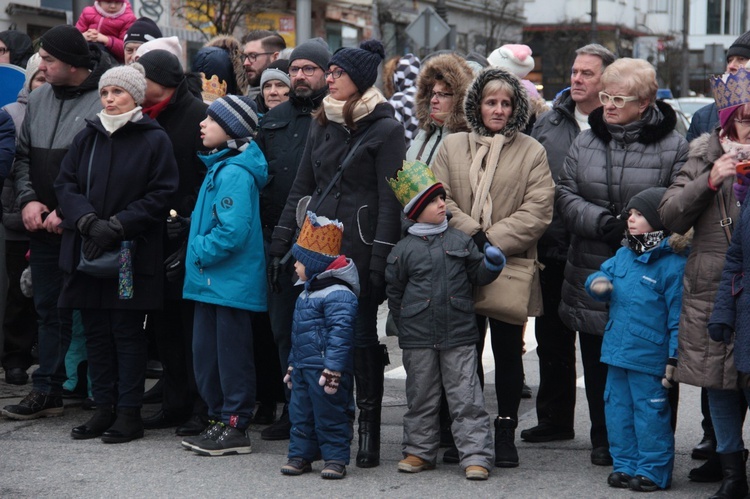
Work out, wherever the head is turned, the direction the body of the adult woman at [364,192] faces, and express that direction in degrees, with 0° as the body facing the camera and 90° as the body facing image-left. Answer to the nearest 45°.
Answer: approximately 45°

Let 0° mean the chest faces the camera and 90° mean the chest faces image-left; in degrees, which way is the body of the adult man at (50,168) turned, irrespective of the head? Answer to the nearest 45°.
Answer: approximately 45°

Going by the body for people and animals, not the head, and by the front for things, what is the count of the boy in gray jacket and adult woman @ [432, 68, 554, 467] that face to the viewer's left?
0

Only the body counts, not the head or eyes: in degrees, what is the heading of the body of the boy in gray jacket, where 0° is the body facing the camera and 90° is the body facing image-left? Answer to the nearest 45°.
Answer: approximately 0°

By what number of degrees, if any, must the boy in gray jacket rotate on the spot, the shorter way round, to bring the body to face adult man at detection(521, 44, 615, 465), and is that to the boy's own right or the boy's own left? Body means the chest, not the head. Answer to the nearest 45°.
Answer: approximately 135° to the boy's own left

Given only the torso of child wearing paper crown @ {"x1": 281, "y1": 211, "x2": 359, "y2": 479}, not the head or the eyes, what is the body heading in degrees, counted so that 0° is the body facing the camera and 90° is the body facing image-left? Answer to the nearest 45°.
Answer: approximately 45°

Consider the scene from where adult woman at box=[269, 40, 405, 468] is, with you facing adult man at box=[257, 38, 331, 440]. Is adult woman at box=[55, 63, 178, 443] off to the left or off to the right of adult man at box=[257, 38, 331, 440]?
left

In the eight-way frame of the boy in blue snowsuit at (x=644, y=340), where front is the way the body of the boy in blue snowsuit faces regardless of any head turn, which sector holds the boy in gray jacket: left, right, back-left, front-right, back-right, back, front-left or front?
front-right

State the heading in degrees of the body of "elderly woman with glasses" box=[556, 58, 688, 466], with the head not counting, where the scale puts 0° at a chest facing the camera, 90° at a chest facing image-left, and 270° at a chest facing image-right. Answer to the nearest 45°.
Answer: approximately 45°
